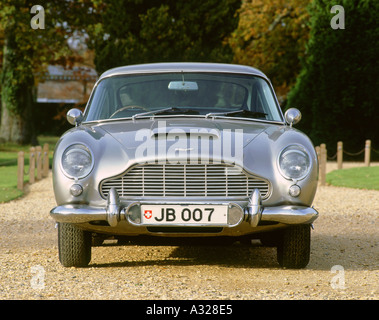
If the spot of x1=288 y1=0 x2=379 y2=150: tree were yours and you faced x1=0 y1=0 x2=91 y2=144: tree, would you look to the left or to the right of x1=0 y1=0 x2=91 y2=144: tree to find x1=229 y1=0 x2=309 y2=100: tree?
right

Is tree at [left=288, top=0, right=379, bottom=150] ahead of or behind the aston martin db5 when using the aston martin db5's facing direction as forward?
behind

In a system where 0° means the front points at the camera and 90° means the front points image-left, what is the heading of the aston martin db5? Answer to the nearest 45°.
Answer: approximately 0°

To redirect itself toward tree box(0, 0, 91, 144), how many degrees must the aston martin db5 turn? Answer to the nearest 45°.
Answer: approximately 180°

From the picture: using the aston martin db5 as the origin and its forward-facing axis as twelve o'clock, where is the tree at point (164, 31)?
The tree is roughly at 6 o'clock from the aston martin db5.

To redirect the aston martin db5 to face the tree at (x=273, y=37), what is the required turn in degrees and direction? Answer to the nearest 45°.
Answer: approximately 180°
